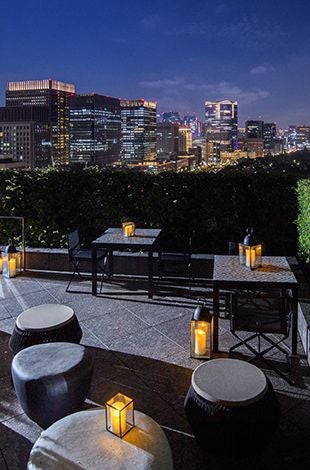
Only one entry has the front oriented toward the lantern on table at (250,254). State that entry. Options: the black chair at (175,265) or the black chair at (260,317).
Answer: the black chair at (260,317)

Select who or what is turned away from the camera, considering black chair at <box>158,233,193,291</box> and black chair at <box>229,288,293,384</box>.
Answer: black chair at <box>229,288,293,384</box>

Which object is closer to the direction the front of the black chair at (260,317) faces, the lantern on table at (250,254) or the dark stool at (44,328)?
the lantern on table

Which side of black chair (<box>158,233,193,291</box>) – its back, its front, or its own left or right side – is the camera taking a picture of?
left

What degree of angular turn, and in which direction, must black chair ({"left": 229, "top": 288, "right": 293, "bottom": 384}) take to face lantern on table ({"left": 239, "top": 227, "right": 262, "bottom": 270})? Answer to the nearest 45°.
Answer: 0° — it already faces it

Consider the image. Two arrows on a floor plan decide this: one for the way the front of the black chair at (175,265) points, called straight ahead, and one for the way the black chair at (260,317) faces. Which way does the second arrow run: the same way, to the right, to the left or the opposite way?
to the right

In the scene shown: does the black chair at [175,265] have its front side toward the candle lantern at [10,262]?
yes

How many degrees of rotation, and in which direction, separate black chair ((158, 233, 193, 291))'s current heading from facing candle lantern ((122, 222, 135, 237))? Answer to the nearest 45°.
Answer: approximately 45° to its left

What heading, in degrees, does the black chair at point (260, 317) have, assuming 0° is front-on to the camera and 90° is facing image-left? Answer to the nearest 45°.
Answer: approximately 180°

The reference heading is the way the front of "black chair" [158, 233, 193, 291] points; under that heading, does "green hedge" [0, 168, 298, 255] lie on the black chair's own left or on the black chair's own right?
on the black chair's own right

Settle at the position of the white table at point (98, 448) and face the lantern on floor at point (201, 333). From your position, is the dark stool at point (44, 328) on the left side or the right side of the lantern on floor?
left

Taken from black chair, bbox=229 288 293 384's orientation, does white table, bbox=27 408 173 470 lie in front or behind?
behind

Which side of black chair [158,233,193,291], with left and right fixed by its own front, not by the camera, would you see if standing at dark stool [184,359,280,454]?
left

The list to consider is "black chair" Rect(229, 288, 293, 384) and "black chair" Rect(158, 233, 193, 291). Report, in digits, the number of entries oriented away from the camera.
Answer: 1
